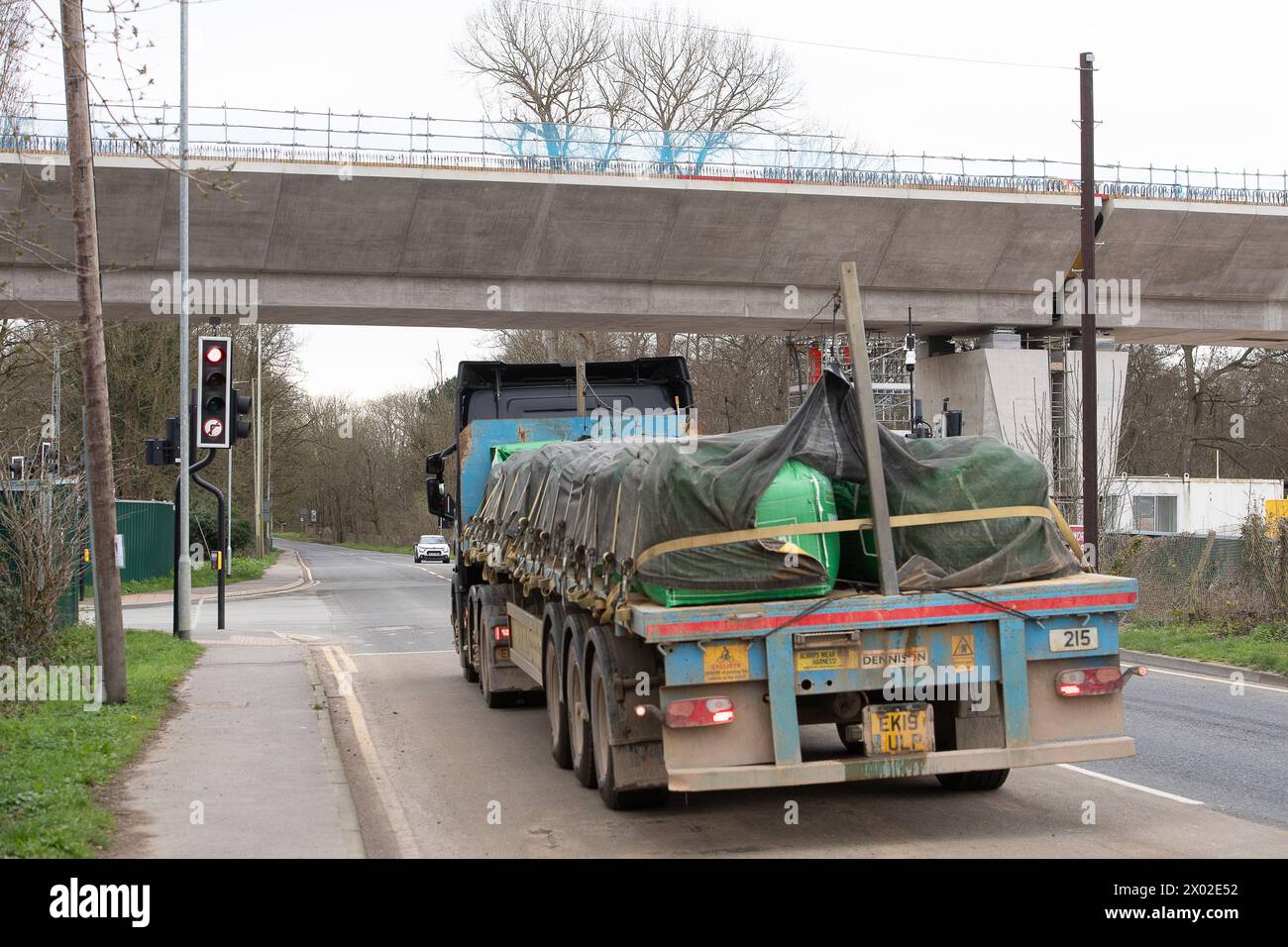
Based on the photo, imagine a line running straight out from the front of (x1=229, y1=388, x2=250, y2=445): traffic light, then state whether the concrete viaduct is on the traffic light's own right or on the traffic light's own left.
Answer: on the traffic light's own left

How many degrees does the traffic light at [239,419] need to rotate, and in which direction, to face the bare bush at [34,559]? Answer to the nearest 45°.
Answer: approximately 135° to its right

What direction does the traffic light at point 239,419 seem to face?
to the viewer's right

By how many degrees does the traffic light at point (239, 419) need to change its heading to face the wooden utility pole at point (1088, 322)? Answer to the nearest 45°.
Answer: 0° — it already faces it

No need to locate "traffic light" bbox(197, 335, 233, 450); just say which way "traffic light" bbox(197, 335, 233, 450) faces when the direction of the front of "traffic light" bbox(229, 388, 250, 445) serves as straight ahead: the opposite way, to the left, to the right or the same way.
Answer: to the right

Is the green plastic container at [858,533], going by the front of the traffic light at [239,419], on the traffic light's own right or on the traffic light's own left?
on the traffic light's own right

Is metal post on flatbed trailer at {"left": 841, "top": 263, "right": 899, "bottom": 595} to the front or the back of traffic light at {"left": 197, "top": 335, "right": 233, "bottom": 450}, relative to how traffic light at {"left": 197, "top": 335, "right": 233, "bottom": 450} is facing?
to the front

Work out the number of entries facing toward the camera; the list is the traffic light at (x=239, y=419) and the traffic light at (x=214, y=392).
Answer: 1

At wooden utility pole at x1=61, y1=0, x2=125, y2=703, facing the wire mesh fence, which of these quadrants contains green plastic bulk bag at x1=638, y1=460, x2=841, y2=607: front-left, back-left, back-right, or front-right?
front-right

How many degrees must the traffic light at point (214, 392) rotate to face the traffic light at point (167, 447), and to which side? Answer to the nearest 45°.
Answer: approximately 135° to its right

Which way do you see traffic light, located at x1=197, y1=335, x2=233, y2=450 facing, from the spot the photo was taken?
facing the viewer

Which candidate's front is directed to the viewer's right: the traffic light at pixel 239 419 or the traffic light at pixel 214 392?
the traffic light at pixel 239 419
